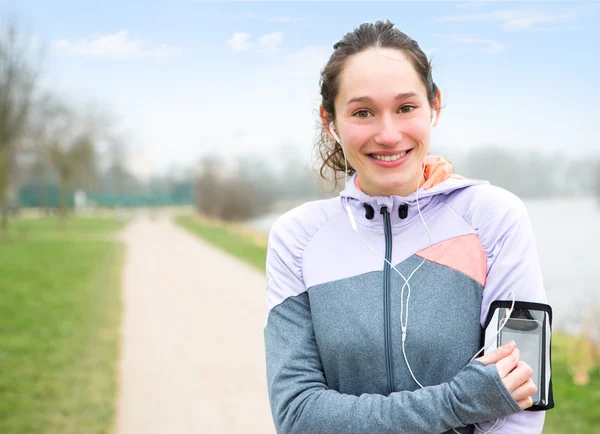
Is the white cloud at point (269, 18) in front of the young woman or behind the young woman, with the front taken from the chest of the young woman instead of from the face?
behind

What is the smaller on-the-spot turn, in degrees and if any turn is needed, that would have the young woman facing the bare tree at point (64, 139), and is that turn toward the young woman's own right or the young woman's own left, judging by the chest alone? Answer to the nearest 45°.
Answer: approximately 135° to the young woman's own right

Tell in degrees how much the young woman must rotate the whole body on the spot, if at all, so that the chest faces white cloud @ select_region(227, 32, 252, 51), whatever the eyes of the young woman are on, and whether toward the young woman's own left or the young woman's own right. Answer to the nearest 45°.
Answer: approximately 135° to the young woman's own right

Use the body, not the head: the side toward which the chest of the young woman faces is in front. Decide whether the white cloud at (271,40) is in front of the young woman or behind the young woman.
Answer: behind

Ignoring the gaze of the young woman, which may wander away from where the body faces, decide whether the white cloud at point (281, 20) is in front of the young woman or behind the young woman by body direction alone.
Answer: behind

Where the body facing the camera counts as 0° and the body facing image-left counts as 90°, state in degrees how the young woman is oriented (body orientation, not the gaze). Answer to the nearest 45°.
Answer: approximately 0°
